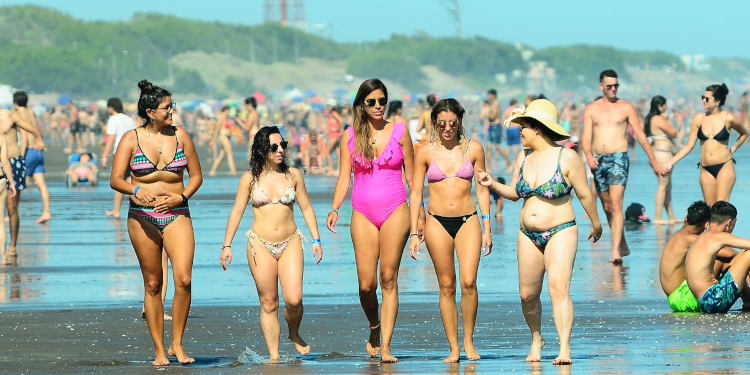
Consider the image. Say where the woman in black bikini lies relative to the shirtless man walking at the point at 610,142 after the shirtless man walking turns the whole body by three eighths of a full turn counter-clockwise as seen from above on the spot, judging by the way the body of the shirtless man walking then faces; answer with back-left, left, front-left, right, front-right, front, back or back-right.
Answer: front

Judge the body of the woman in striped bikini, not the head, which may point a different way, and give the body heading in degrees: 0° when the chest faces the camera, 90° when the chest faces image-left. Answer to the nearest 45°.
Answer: approximately 0°

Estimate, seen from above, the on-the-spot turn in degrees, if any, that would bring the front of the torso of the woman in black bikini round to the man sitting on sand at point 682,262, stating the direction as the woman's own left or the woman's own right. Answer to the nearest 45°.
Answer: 0° — they already face them
